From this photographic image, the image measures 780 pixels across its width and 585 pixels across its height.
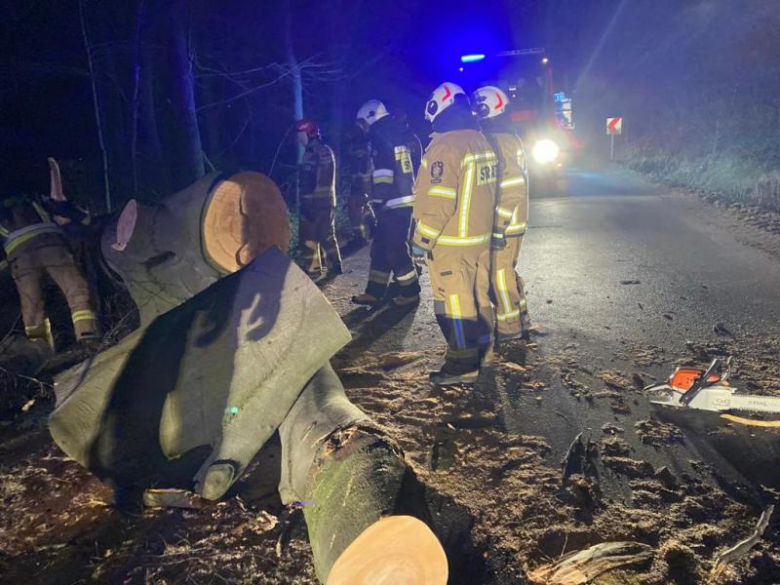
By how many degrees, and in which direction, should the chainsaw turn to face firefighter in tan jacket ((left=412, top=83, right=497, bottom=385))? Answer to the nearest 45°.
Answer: approximately 180°

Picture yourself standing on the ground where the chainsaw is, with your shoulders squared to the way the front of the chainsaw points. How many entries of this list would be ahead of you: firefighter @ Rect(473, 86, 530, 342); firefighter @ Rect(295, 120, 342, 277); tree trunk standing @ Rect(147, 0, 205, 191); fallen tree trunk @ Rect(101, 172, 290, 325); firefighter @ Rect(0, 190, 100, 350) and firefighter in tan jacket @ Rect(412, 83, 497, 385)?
0

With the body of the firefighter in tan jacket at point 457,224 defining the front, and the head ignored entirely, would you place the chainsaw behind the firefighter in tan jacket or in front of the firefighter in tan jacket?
behind

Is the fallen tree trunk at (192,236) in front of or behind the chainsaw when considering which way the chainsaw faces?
behind

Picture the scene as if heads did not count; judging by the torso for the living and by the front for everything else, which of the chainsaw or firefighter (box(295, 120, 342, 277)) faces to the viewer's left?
the firefighter

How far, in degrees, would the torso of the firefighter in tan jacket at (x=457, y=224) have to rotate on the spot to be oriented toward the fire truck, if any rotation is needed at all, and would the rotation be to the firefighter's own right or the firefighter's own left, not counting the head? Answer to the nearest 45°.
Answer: approximately 45° to the firefighter's own right

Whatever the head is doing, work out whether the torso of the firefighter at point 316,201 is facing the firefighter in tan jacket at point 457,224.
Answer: no

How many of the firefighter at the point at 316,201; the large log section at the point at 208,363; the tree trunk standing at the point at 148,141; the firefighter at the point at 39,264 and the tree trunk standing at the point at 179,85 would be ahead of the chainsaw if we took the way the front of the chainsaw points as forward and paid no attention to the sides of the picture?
0

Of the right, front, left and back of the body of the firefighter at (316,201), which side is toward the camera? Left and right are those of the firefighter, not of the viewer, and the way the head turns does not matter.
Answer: left

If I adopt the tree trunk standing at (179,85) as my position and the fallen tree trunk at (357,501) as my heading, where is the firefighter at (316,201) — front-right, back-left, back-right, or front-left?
front-left

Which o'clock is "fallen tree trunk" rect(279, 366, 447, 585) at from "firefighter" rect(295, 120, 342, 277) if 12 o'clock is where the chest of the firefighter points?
The fallen tree trunk is roughly at 9 o'clock from the firefighter.

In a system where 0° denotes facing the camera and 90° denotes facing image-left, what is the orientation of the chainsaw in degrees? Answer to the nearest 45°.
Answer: approximately 270°

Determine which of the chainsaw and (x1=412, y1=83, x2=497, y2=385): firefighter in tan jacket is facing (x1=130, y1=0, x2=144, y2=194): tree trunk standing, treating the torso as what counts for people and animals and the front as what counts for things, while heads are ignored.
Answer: the firefighter in tan jacket

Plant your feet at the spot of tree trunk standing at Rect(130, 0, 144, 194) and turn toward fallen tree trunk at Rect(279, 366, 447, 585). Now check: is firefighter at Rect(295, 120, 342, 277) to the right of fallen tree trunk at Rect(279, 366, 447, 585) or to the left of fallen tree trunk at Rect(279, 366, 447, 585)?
left

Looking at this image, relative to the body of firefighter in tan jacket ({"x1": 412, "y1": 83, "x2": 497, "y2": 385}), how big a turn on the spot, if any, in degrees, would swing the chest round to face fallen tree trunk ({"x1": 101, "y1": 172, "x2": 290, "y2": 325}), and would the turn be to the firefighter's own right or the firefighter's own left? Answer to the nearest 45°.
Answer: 0° — they already face it

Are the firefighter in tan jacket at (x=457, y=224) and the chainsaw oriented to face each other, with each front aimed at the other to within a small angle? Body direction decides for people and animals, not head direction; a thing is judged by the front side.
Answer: no

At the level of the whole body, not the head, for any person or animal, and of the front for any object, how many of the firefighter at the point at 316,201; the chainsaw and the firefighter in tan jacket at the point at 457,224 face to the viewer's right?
1

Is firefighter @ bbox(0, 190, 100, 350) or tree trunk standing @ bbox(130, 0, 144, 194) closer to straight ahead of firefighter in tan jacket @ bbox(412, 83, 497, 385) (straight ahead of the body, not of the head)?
the tree trunk standing
